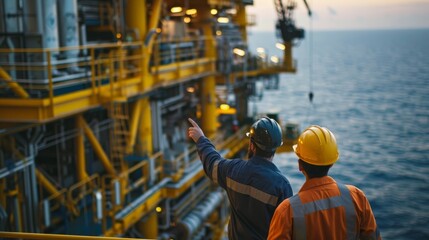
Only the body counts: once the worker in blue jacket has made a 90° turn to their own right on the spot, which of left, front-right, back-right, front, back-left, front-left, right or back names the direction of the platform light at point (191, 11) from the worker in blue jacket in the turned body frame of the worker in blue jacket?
front-left

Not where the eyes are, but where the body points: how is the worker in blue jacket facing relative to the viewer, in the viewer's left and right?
facing away from the viewer and to the left of the viewer

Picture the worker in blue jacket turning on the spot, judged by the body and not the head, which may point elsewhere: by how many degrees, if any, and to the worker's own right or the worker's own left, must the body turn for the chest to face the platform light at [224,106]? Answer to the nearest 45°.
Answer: approximately 45° to the worker's own right

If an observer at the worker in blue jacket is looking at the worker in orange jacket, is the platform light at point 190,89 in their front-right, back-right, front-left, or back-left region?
back-left

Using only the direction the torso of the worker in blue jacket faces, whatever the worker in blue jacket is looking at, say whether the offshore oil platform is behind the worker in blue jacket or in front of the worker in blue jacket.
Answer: in front

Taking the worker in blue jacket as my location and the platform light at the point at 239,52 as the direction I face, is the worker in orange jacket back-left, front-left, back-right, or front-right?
back-right

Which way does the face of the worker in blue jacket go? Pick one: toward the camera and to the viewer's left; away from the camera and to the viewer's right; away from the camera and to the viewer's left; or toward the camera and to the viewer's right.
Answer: away from the camera and to the viewer's left

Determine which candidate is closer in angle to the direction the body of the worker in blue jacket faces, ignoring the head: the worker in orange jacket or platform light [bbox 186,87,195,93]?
the platform light

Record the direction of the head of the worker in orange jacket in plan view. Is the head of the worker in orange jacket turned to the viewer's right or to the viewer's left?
to the viewer's left

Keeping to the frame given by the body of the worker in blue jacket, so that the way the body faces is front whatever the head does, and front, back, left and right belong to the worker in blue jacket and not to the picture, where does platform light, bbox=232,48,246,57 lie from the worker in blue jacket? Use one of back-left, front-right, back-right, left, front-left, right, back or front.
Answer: front-right
